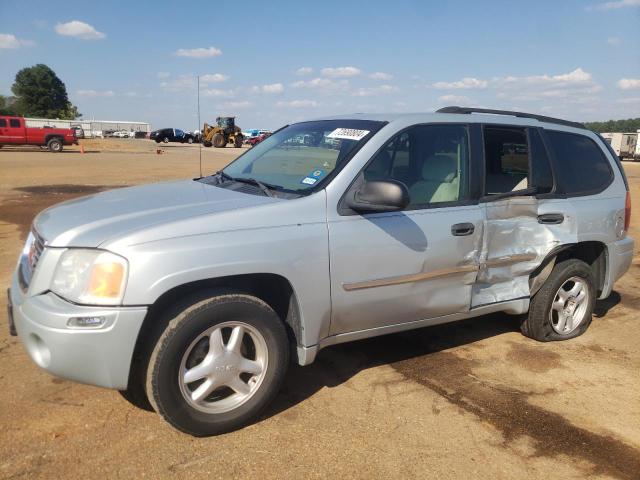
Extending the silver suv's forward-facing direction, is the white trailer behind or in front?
behind

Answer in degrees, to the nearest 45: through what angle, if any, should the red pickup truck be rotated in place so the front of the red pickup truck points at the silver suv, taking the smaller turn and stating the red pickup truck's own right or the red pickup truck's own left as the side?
approximately 90° to the red pickup truck's own left

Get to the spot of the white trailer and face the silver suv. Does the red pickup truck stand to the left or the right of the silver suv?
right

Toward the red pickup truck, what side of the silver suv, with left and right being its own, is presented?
right

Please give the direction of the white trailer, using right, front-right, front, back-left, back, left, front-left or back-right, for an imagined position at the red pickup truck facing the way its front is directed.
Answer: back

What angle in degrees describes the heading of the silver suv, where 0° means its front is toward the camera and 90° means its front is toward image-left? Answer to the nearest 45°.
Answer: approximately 45°

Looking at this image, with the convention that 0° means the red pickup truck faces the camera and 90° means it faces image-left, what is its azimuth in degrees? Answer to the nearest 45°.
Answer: approximately 90°
